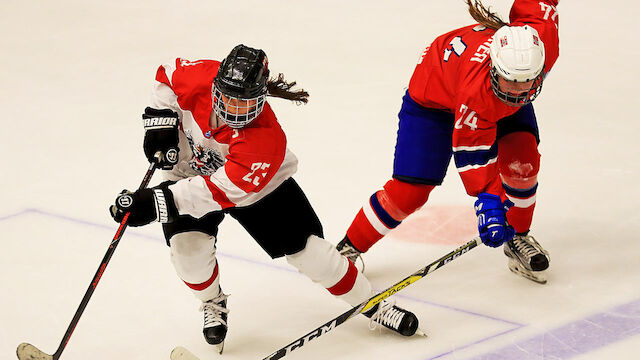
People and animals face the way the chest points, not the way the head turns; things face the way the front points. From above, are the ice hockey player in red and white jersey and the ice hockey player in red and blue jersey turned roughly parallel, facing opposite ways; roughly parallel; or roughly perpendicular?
roughly perpendicular

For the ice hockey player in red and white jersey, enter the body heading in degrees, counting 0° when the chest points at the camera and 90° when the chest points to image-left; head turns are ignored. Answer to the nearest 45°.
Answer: approximately 45°

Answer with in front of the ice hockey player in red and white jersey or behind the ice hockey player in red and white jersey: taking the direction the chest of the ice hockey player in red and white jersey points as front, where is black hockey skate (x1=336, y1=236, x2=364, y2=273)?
behind
